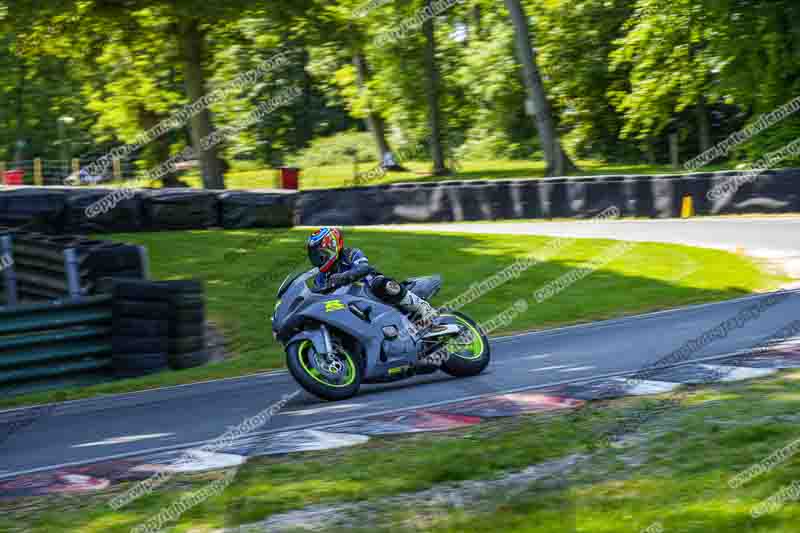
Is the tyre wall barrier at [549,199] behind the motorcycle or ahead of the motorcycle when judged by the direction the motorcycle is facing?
behind

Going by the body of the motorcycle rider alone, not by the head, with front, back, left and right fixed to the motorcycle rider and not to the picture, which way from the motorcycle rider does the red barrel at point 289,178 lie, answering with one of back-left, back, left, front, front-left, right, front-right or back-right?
back-right

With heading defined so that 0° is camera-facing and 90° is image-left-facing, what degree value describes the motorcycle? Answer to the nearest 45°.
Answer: approximately 45°

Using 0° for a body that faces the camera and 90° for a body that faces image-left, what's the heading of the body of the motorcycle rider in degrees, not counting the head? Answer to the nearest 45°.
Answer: approximately 45°

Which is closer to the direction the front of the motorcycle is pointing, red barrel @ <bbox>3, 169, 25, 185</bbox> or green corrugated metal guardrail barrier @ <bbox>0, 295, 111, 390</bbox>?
the green corrugated metal guardrail barrier

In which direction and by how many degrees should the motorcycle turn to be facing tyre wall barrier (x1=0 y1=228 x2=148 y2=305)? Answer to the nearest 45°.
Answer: approximately 90° to its right

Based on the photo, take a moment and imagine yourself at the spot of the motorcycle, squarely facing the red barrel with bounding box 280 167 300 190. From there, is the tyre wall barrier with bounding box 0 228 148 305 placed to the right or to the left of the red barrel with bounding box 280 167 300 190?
left
